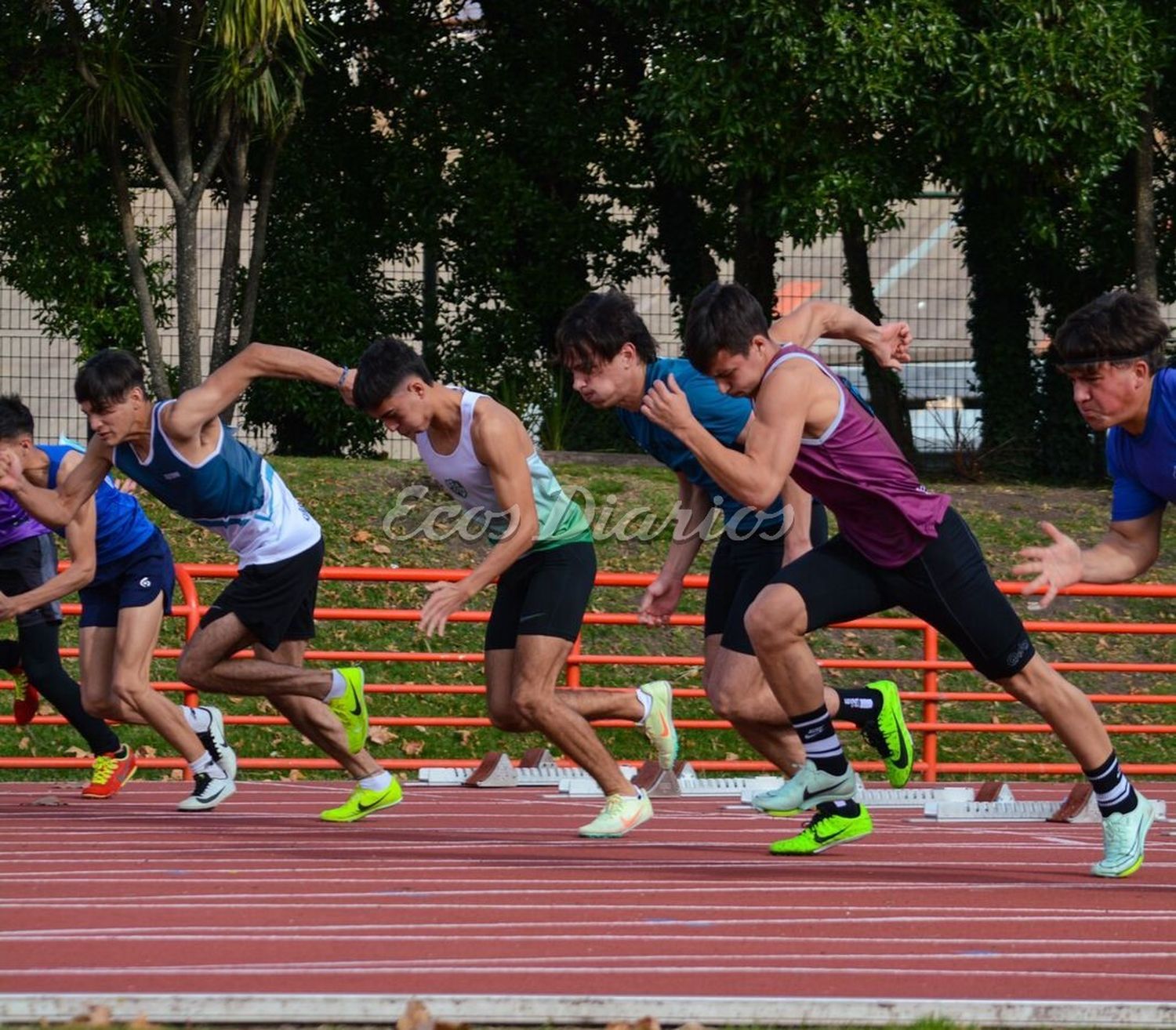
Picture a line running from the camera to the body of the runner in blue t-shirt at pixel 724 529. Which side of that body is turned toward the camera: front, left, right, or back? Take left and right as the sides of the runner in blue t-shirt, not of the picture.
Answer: left

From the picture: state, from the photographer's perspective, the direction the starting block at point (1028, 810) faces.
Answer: facing to the left of the viewer

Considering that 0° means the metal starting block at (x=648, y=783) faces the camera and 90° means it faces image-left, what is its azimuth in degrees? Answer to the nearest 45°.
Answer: approximately 90°

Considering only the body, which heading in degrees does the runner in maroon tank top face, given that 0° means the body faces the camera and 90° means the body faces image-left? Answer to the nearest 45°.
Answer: approximately 90°

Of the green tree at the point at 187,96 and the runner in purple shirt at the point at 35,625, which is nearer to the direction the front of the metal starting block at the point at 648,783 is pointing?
the runner in purple shirt

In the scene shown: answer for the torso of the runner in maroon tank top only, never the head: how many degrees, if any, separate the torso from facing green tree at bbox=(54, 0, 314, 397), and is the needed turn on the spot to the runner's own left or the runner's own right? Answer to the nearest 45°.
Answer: approximately 45° to the runner's own right

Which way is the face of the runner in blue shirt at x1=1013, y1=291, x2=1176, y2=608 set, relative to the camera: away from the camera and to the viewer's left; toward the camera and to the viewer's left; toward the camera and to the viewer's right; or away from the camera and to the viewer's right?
toward the camera and to the viewer's left

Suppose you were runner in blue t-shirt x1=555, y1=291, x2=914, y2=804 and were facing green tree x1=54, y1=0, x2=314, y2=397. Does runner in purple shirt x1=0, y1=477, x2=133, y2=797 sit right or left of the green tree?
left
